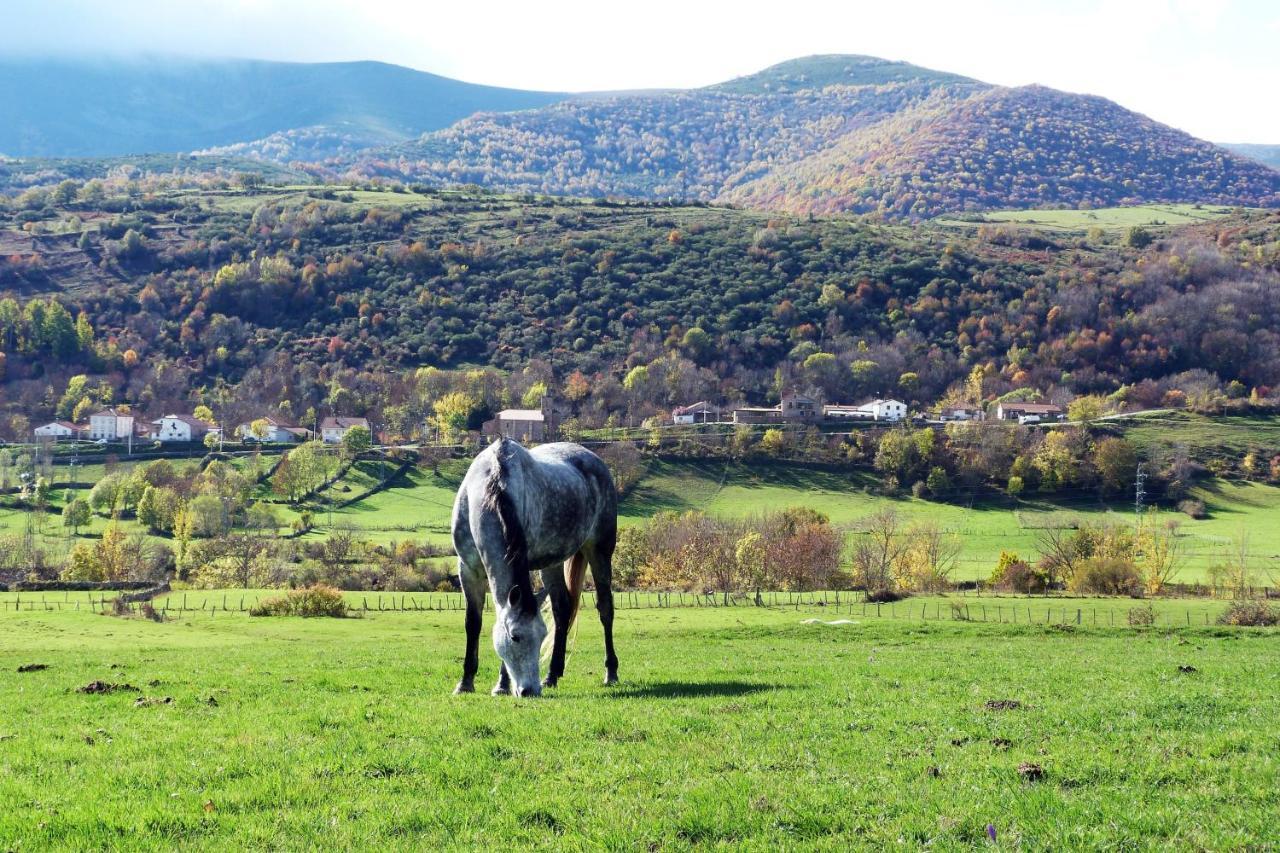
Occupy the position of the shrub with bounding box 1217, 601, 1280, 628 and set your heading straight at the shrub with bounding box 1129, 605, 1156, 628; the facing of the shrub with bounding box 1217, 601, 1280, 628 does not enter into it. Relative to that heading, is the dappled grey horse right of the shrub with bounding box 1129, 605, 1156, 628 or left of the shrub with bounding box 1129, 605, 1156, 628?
left

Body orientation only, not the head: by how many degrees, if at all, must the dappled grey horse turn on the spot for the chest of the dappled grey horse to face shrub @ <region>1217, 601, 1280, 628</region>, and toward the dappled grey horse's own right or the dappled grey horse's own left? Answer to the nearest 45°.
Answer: approximately 180°

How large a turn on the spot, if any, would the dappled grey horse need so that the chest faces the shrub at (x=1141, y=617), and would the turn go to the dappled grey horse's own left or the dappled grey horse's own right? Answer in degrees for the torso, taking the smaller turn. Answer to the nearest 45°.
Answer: approximately 180°

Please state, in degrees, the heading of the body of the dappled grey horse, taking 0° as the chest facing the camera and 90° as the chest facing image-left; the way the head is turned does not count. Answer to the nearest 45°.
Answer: approximately 45°
